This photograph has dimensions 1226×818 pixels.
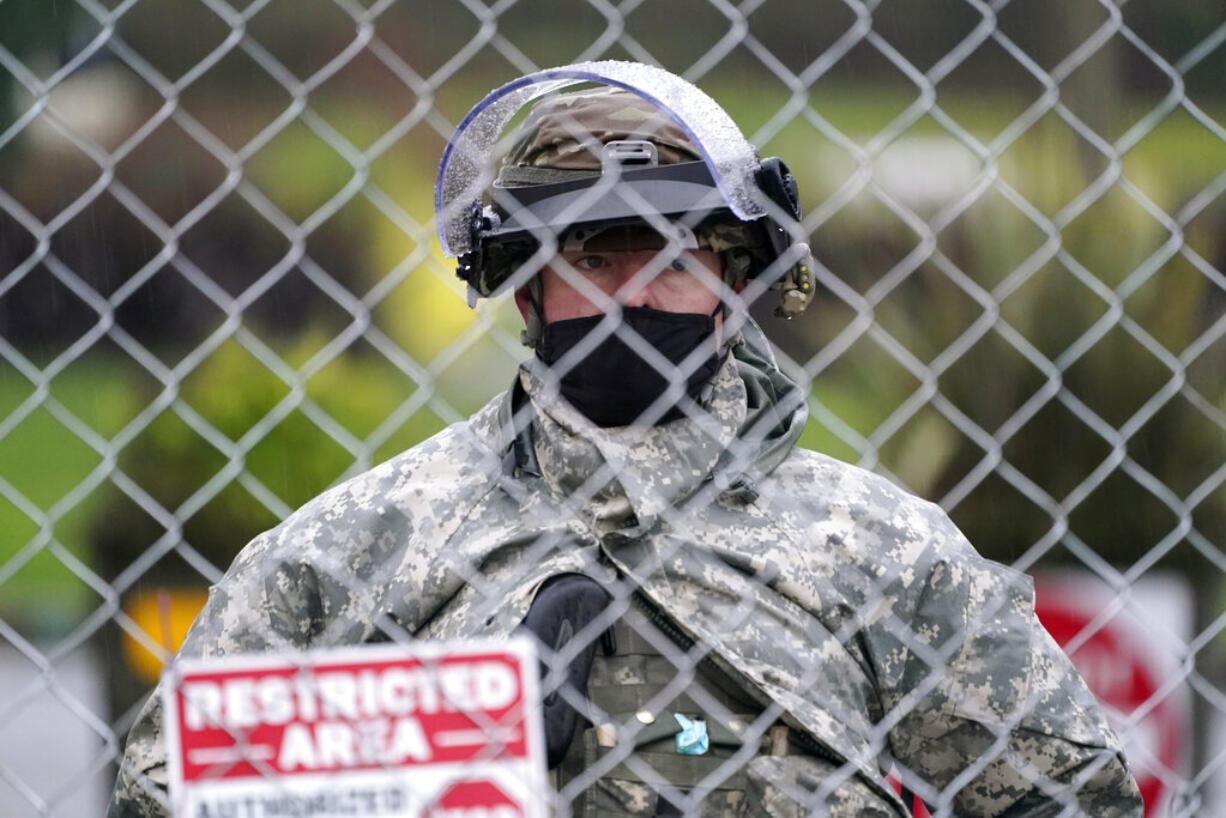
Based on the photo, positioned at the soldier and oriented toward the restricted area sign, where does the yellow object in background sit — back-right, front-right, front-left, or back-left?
back-right

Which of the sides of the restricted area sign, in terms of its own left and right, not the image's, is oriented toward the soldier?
back

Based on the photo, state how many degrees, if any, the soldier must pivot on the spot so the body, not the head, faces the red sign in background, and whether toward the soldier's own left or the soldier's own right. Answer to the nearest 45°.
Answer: approximately 135° to the soldier's own left

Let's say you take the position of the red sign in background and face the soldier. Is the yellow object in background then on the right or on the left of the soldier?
right

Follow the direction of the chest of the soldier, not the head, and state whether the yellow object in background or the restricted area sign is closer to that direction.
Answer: the restricted area sign

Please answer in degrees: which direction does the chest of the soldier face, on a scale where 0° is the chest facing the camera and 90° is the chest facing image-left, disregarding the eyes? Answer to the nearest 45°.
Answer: approximately 0°

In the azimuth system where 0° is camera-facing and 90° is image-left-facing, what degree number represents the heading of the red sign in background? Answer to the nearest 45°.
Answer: approximately 0°

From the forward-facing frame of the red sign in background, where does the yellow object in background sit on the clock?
The yellow object in background is roughly at 2 o'clock from the red sign in background.

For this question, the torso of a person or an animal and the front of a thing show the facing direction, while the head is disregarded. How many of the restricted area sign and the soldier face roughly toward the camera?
2
